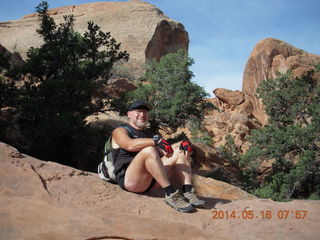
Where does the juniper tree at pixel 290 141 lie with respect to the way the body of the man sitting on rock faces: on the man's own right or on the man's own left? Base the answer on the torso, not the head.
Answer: on the man's own left

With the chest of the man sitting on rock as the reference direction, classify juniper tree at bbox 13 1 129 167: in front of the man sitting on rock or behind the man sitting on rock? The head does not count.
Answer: behind

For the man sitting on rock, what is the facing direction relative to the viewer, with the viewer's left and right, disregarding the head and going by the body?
facing the viewer and to the right of the viewer

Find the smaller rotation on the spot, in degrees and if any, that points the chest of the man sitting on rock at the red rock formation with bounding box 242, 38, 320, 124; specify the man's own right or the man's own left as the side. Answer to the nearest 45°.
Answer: approximately 135° to the man's own left

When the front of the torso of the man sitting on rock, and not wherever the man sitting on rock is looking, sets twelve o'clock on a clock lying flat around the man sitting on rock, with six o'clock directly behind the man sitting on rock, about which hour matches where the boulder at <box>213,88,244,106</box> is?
The boulder is roughly at 8 o'clock from the man sitting on rock.

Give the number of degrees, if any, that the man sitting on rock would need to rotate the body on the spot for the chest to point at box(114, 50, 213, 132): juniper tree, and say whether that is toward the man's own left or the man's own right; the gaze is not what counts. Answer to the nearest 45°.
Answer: approximately 135° to the man's own left

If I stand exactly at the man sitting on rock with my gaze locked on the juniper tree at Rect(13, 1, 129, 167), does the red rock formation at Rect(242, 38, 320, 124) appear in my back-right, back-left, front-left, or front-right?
front-right
